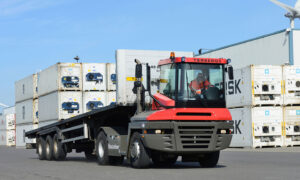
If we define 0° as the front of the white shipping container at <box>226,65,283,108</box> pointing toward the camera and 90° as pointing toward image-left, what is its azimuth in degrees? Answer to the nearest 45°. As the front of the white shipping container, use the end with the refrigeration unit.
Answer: approximately 315°

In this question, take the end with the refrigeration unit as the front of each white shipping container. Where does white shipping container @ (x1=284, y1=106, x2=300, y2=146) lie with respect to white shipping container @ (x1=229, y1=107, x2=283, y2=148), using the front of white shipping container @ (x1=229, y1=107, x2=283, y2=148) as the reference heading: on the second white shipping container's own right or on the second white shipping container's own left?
on the second white shipping container's own left

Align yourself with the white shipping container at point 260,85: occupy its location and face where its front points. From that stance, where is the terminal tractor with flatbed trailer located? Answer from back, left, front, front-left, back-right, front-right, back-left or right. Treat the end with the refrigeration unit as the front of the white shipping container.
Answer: front-right

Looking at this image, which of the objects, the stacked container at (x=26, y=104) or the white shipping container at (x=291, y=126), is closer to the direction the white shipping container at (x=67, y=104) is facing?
the white shipping container

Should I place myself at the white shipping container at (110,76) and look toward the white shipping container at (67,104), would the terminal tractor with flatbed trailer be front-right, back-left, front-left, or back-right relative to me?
back-left

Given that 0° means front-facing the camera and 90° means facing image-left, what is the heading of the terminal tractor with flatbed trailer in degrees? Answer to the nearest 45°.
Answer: approximately 315°
